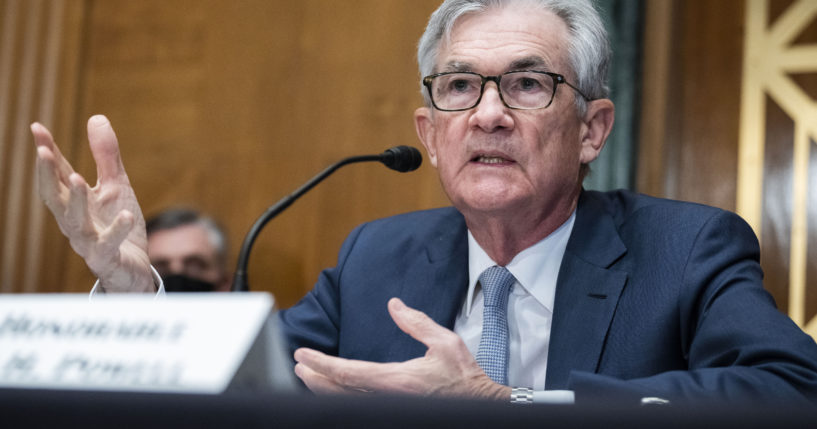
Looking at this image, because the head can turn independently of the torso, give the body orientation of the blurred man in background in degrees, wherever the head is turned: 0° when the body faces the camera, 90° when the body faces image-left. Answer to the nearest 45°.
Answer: approximately 45°

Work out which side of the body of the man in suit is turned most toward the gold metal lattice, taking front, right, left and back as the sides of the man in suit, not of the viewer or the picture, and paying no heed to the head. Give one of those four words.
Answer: back

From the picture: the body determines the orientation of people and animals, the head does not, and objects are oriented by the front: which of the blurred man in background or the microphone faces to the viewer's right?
the microphone

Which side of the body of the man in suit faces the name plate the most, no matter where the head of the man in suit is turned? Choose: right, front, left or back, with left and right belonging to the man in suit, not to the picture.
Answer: front

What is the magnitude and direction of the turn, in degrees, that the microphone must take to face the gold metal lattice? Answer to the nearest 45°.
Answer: approximately 45° to its left

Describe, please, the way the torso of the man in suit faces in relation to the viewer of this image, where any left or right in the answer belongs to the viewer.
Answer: facing the viewer and to the left of the viewer

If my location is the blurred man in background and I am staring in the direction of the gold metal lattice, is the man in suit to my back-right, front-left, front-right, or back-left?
front-right

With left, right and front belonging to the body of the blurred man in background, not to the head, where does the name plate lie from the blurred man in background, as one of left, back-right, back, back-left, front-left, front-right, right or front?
front-left

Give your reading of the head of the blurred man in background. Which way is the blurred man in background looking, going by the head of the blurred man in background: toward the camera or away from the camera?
toward the camera

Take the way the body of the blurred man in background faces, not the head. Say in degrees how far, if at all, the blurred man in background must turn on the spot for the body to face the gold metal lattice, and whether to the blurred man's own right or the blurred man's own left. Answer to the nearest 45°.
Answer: approximately 135° to the blurred man's own left

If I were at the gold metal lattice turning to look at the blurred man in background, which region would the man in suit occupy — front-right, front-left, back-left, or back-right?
front-left

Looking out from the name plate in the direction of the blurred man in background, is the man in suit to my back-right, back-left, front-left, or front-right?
front-right

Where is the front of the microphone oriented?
to the viewer's right

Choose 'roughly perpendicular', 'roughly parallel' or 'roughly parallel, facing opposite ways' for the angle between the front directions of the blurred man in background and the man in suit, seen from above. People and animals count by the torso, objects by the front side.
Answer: roughly parallel

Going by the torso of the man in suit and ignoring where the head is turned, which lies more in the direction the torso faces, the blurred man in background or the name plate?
the name plate
